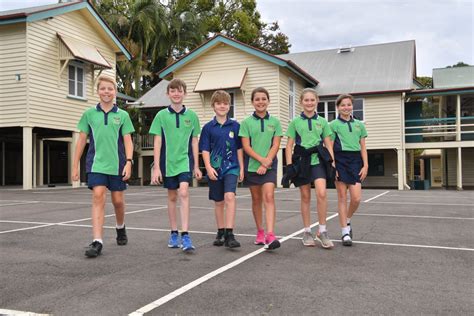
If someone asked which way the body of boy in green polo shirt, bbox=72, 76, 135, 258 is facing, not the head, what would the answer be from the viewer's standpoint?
toward the camera

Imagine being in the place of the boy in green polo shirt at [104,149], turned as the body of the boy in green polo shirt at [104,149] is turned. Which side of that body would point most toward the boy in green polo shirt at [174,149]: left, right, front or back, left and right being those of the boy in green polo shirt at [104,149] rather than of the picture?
left

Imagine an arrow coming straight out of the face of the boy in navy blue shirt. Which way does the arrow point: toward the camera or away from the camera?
toward the camera

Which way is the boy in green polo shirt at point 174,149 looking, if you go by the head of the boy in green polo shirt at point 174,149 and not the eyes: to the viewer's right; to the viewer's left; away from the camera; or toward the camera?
toward the camera

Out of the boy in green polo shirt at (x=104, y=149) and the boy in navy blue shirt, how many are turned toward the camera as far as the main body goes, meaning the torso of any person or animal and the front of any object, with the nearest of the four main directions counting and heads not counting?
2

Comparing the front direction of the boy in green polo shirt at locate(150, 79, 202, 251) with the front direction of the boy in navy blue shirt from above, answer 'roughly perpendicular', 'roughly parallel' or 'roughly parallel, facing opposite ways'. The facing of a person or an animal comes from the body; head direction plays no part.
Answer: roughly parallel

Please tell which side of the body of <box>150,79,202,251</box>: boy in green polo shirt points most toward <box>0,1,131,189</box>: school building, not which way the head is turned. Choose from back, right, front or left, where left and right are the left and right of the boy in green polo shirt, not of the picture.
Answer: back

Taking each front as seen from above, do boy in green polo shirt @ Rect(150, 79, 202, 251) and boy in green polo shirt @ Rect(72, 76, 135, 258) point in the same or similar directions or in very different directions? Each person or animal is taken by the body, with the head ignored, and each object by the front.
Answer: same or similar directions

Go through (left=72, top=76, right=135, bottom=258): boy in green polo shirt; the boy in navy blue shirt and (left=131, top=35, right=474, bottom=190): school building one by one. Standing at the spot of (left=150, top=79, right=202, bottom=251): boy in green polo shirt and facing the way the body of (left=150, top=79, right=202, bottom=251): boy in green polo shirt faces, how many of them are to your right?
1

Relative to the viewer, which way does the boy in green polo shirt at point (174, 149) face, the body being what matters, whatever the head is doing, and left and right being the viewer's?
facing the viewer

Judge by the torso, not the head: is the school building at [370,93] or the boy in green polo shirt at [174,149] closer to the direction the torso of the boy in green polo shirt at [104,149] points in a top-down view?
the boy in green polo shirt

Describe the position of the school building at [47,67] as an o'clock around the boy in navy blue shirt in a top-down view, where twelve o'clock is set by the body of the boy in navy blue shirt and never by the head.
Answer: The school building is roughly at 5 o'clock from the boy in navy blue shirt.

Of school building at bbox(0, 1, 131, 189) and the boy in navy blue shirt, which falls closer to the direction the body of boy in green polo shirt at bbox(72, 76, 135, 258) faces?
the boy in navy blue shirt

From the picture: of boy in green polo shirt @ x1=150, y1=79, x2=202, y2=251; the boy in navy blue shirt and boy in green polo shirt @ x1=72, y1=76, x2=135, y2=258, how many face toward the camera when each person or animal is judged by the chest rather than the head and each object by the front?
3

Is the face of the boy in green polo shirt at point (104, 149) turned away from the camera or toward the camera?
toward the camera

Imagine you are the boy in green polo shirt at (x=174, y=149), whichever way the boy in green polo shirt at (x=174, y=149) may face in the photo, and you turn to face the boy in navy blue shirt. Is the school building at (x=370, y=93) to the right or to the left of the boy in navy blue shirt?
left

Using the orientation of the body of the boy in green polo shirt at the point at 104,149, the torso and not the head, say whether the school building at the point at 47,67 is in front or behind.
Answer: behind
